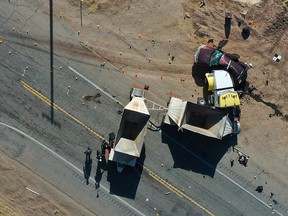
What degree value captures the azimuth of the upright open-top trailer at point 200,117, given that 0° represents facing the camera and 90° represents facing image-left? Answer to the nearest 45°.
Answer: approximately 270°

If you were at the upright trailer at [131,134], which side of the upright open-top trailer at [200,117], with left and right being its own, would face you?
back

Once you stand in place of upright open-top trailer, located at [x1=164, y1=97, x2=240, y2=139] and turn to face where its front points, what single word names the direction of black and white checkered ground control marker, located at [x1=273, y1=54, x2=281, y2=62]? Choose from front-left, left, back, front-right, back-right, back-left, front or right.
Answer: front-left
